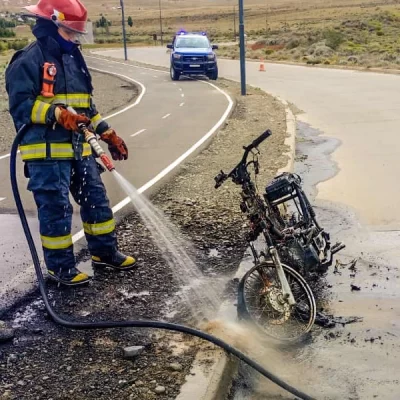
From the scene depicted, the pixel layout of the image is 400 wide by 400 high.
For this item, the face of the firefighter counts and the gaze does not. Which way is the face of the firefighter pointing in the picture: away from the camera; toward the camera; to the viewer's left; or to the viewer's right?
to the viewer's right

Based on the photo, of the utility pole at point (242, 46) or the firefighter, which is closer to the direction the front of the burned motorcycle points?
the firefighter

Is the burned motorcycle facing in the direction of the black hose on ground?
yes

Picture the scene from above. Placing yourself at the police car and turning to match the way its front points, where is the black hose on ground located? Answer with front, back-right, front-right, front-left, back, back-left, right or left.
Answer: front

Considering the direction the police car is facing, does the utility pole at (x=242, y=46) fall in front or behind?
in front

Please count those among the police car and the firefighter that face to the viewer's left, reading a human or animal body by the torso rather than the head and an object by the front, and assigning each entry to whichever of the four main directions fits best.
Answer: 0

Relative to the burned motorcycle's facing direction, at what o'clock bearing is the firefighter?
The firefighter is roughly at 2 o'clock from the burned motorcycle.

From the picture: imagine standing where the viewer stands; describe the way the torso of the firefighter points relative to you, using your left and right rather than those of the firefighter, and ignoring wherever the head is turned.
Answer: facing the viewer and to the right of the viewer

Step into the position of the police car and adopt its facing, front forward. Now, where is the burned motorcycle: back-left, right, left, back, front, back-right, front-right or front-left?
front

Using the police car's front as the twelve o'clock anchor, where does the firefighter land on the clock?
The firefighter is roughly at 12 o'clock from the police car.

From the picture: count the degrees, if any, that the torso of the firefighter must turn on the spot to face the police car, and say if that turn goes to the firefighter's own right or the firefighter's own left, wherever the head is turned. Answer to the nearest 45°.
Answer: approximately 135° to the firefighter's own left

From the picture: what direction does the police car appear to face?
toward the camera
